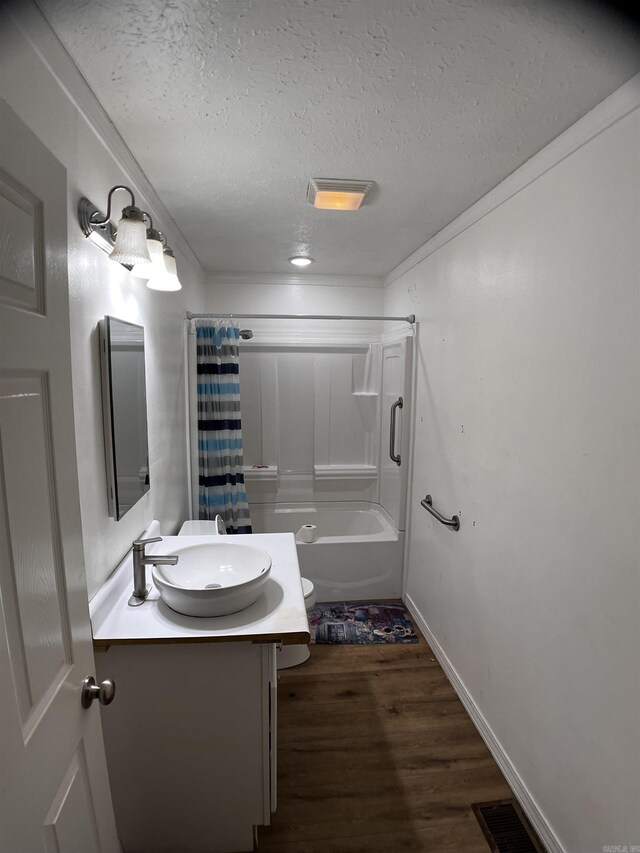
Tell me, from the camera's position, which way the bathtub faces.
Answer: facing the viewer

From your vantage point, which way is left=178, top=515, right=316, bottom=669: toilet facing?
to the viewer's right

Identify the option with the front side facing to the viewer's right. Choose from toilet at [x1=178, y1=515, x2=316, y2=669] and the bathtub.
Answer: the toilet

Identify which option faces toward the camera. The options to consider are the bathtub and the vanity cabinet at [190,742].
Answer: the bathtub

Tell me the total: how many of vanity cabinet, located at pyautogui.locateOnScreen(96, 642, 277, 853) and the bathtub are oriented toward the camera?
1

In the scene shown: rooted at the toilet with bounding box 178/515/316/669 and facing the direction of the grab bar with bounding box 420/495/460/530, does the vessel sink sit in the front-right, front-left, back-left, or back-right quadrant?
back-right

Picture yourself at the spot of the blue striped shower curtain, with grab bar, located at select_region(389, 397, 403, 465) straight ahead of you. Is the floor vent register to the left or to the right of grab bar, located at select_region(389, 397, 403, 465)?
right

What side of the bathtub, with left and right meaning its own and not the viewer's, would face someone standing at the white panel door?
front

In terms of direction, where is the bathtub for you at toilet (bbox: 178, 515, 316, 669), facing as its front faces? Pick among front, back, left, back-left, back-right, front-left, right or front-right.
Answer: front-left

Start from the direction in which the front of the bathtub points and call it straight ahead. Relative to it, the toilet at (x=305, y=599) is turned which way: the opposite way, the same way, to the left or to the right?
to the left

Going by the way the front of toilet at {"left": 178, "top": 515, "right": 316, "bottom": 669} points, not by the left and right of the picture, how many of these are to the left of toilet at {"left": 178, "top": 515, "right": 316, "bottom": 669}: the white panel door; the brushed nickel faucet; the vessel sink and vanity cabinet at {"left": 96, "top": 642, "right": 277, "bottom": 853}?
0

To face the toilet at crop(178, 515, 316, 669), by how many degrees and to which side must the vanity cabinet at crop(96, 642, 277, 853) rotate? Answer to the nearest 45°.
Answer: approximately 45° to its left

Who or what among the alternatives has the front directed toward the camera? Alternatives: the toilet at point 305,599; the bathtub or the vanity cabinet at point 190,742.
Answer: the bathtub

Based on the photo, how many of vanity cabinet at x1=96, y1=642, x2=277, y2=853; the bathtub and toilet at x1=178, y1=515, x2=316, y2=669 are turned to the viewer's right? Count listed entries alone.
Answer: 2

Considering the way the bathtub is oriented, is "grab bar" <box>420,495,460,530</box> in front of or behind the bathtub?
in front

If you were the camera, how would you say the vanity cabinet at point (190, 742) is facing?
facing to the right of the viewer
